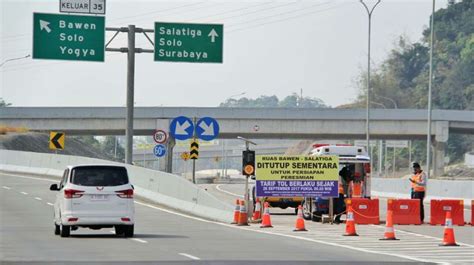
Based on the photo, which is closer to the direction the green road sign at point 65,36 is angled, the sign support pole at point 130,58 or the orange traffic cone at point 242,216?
the orange traffic cone

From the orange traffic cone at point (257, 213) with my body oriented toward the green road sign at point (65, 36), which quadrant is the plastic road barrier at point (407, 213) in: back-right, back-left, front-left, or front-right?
back-right

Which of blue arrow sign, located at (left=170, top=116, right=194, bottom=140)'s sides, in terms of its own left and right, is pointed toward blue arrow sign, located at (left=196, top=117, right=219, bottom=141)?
left

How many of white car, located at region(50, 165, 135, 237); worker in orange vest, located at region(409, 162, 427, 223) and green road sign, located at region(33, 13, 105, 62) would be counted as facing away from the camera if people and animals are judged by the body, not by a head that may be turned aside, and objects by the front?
1
